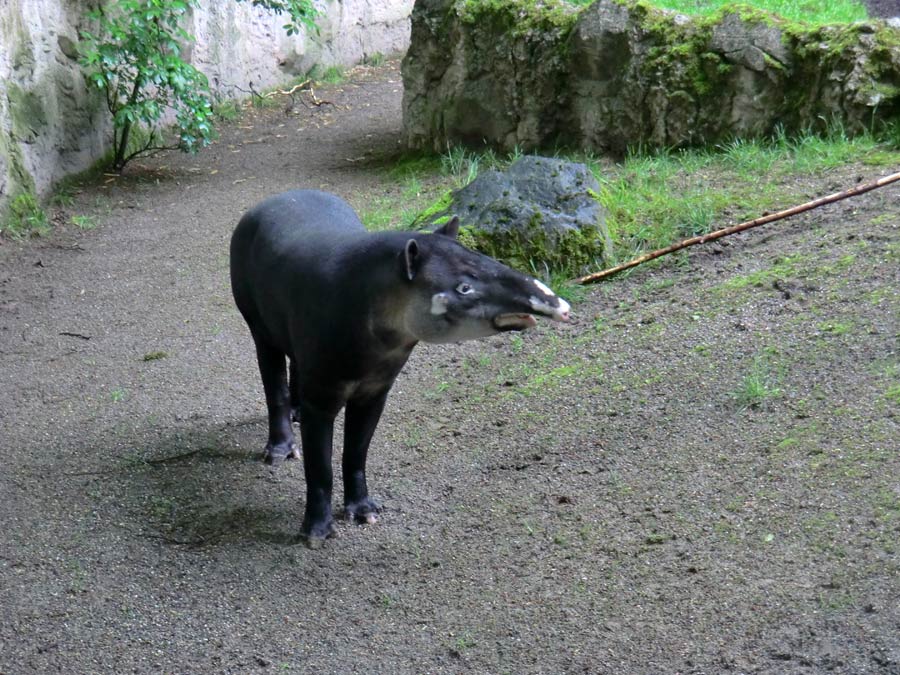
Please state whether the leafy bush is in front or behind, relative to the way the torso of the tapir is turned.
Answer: behind

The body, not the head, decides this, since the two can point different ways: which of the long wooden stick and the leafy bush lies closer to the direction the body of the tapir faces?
the long wooden stick

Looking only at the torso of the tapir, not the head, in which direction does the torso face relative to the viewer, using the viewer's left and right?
facing the viewer and to the right of the viewer

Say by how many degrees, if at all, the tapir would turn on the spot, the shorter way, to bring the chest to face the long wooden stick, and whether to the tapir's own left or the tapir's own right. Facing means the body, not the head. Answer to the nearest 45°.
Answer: approximately 90° to the tapir's own left

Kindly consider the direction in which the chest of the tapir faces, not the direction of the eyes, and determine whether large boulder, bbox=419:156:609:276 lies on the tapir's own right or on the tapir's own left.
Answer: on the tapir's own left

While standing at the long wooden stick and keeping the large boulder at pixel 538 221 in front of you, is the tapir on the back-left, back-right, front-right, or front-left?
front-left

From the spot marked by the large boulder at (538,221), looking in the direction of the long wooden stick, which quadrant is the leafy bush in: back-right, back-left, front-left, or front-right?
back-left
